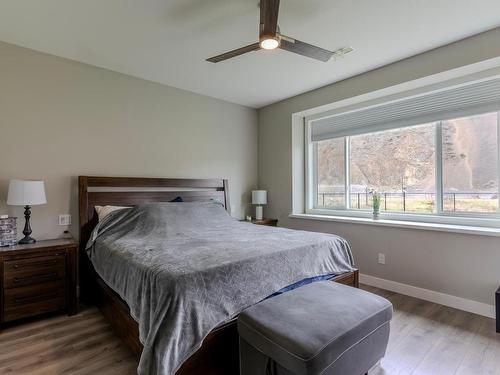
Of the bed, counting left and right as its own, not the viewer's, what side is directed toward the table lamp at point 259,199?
left

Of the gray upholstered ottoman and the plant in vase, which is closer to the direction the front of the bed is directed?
the gray upholstered ottoman

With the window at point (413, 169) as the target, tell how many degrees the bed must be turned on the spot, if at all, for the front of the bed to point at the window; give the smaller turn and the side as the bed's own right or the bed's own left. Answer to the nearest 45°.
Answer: approximately 45° to the bed's own left

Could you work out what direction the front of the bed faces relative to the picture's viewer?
facing the viewer and to the right of the viewer

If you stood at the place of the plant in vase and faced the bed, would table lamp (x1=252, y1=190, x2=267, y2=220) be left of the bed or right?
right

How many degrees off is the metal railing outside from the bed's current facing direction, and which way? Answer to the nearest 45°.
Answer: approximately 45° to its left

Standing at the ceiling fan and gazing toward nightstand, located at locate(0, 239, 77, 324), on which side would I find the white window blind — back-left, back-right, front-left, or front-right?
back-right
